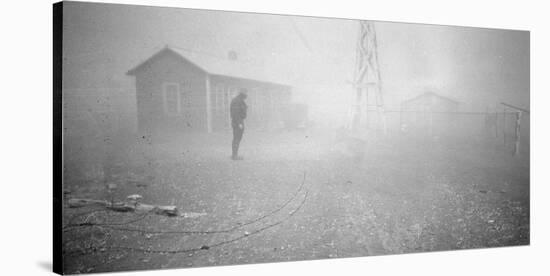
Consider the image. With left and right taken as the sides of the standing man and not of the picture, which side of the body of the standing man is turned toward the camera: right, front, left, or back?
right

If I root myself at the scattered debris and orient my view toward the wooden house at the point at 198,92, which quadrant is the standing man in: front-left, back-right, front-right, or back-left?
front-right

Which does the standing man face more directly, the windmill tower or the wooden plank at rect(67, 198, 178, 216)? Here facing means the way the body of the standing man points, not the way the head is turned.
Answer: the windmill tower

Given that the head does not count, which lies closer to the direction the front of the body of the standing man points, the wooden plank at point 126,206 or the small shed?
the small shed

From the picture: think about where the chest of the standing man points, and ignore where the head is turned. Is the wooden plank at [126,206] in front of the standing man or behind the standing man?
behind

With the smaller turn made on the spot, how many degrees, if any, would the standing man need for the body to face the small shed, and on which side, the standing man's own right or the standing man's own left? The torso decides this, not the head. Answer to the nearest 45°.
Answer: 0° — they already face it

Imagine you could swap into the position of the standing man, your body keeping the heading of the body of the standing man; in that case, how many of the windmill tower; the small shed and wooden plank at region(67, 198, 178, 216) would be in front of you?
2

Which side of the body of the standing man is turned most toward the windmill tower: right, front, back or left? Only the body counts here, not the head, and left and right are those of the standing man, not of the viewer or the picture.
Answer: left

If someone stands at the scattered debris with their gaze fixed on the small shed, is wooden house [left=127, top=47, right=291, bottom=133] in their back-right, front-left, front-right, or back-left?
front-left
